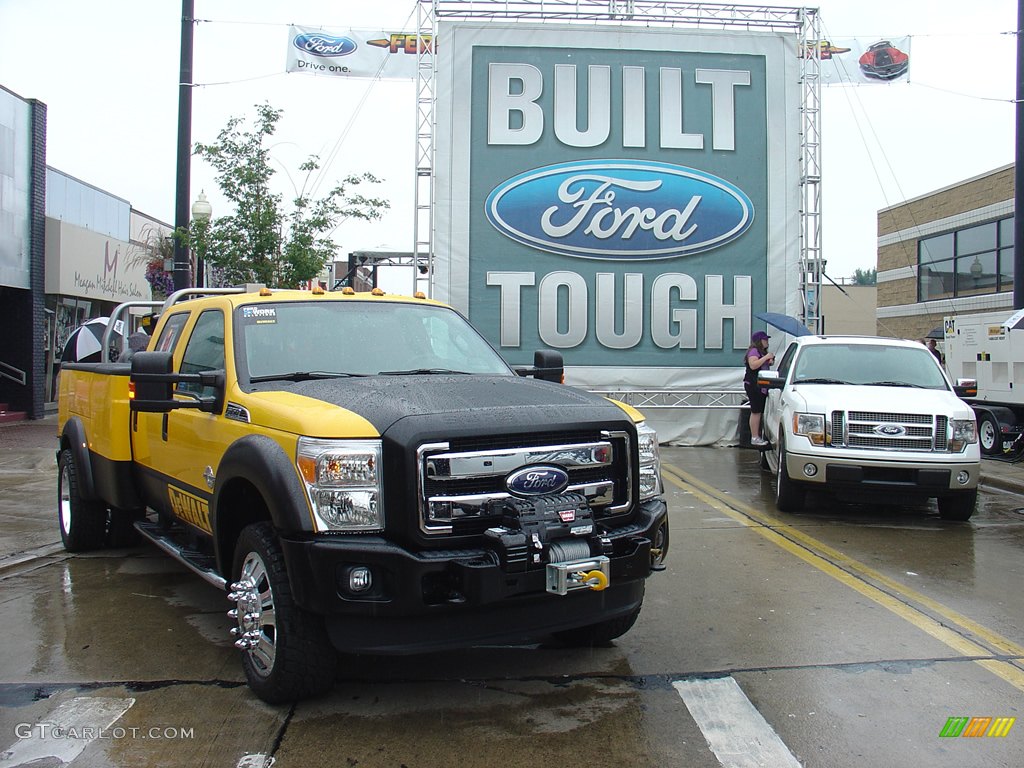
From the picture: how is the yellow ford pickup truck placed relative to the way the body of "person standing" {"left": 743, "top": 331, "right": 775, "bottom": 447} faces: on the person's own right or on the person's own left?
on the person's own right

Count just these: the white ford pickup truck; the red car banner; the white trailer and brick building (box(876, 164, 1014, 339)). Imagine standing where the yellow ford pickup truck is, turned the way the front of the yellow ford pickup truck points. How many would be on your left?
4

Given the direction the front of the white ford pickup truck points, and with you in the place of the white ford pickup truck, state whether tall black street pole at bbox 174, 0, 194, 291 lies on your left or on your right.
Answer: on your right

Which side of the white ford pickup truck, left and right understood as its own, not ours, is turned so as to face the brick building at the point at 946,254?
back

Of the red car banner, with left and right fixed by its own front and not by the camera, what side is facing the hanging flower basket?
right

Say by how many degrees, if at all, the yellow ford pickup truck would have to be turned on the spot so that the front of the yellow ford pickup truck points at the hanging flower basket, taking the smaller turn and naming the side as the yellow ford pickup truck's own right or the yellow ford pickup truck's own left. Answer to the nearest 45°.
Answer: approximately 135° to the yellow ford pickup truck's own left

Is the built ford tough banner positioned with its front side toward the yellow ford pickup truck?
yes

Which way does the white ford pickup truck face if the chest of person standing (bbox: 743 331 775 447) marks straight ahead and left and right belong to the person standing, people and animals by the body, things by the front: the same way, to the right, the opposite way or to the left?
to the right

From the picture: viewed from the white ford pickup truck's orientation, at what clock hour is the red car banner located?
The red car banner is roughly at 6 o'clock from the white ford pickup truck.

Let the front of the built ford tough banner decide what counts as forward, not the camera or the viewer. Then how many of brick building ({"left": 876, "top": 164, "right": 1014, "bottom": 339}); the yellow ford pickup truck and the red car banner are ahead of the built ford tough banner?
1

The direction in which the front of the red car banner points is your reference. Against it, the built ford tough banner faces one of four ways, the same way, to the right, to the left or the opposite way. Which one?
the same way

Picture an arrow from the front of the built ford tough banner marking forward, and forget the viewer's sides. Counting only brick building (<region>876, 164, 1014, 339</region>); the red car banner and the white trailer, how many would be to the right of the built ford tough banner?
0

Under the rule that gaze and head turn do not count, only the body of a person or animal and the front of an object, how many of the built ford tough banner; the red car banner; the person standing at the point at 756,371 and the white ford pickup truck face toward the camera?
3

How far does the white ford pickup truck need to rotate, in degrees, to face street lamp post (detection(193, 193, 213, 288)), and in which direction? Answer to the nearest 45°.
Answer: approximately 90° to its right

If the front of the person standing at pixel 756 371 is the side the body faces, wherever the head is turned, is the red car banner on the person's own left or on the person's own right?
on the person's own left

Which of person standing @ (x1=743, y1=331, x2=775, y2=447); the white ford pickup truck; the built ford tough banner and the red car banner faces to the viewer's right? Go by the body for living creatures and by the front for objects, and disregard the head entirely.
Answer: the person standing

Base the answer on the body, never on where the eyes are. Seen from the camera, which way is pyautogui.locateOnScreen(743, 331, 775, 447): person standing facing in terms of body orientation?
to the viewer's right

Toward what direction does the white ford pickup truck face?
toward the camera
